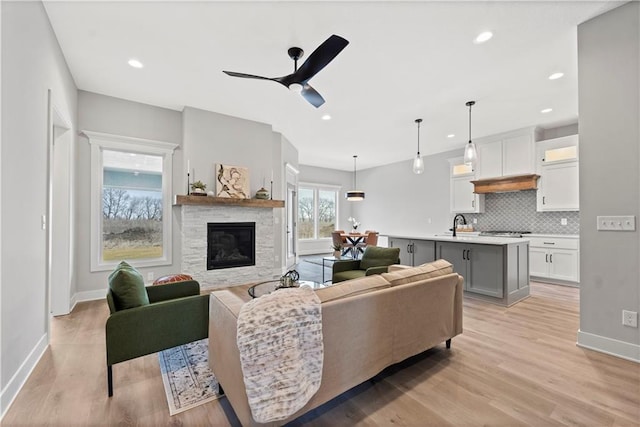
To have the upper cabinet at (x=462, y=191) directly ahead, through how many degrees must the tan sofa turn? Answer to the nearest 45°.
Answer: approximately 90° to its right

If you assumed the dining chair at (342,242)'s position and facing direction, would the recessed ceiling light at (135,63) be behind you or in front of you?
behind

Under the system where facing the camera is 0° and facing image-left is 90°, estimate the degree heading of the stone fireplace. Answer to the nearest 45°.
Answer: approximately 315°

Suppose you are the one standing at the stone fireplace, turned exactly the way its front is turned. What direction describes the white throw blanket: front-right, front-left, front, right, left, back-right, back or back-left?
front-right

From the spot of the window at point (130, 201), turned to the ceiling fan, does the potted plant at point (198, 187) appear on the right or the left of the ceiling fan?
left

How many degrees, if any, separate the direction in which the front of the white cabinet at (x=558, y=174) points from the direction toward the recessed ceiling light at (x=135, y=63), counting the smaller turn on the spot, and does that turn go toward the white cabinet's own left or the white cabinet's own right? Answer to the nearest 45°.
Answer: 0° — it already faces it

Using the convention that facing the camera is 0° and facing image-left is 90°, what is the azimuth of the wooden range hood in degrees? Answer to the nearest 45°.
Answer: approximately 45°

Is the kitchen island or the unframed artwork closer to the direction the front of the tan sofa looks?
the unframed artwork

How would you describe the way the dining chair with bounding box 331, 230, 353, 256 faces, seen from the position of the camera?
facing away from the viewer and to the right of the viewer

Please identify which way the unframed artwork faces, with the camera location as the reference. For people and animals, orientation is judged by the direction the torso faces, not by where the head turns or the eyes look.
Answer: facing the viewer and to the right of the viewer

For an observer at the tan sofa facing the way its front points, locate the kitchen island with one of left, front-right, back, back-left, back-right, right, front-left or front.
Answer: right

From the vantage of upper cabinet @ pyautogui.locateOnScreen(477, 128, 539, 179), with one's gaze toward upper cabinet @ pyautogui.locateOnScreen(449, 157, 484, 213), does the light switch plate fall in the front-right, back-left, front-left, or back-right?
back-left

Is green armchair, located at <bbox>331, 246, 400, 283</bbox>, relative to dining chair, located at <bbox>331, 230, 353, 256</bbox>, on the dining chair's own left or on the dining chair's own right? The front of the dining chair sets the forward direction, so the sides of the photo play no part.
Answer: on the dining chair's own right

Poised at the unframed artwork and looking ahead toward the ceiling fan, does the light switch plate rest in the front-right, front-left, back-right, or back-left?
front-left

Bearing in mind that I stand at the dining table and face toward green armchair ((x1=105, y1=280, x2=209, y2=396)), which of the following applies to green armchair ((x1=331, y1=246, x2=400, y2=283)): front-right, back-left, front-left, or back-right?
front-left

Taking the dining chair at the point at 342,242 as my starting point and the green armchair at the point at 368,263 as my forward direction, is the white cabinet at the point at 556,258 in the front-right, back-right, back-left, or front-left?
front-left

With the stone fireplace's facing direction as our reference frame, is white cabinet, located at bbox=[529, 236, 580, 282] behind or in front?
in front

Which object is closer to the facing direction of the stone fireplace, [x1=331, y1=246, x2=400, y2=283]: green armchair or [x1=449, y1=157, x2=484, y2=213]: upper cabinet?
the green armchair

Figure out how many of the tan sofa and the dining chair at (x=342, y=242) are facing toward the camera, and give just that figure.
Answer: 0
